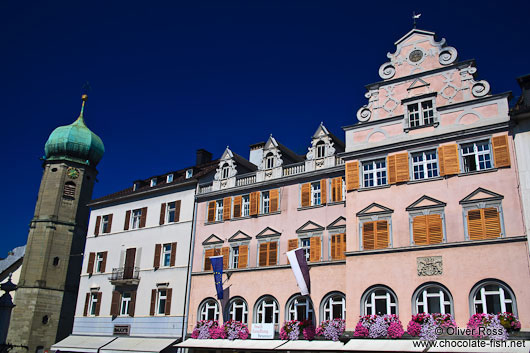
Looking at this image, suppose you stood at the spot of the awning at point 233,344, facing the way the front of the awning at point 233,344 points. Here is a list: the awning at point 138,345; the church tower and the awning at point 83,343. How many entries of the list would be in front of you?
0

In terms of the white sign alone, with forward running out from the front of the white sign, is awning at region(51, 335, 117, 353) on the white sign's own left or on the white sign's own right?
on the white sign's own right

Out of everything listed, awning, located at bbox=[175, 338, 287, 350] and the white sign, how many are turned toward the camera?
2

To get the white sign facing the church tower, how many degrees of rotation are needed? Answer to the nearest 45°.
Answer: approximately 135° to its right

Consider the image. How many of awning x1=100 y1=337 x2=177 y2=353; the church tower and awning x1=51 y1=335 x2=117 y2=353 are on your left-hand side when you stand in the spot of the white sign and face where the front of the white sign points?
0

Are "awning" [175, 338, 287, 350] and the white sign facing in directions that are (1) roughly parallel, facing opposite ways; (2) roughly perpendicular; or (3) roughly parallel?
roughly parallel

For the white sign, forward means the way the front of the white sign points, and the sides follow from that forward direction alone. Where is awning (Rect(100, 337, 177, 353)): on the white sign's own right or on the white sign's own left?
on the white sign's own right

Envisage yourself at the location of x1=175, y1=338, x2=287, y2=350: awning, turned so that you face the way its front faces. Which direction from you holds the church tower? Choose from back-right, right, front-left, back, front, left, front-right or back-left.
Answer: back-right

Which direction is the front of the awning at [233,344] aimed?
toward the camera

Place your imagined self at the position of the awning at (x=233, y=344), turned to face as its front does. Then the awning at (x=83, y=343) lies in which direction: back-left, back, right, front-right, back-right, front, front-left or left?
back-right

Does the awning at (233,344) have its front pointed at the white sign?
no
